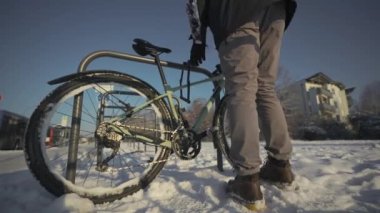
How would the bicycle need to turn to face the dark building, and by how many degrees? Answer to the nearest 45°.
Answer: approximately 90° to its left

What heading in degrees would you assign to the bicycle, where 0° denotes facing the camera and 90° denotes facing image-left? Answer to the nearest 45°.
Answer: approximately 225°
